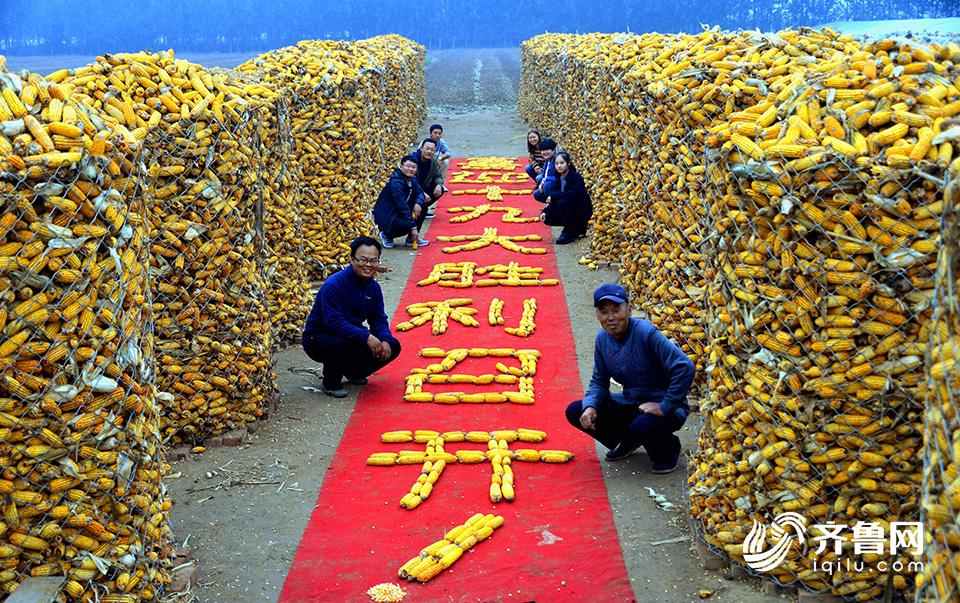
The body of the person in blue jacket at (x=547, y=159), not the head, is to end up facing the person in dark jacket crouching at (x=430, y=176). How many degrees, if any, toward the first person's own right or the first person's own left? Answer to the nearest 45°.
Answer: approximately 45° to the first person's own right

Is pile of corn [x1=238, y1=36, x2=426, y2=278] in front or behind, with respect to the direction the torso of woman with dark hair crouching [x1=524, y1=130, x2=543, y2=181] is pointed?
in front

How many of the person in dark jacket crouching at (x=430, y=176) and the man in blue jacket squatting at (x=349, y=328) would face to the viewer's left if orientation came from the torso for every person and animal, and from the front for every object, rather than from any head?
0

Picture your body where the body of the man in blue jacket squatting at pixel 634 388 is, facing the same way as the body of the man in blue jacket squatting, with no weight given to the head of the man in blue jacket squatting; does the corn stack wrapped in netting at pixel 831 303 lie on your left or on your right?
on your left

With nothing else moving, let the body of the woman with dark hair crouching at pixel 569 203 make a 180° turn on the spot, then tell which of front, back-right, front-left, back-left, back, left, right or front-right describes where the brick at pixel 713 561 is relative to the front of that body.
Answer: back-right

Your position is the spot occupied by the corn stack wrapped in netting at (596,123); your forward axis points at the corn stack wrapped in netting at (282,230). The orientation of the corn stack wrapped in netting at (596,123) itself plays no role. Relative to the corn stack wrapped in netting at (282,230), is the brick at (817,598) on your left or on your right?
left

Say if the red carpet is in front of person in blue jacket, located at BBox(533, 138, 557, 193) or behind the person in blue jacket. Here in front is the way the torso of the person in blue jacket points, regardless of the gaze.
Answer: in front

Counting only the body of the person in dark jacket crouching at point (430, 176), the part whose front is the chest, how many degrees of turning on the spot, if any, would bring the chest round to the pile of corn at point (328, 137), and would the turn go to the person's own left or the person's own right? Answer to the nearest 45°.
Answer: approximately 45° to the person's own right

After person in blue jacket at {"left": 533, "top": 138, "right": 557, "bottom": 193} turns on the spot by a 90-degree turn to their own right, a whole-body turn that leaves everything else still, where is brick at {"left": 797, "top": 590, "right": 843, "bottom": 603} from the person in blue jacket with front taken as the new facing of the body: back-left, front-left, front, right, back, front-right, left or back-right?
back-left

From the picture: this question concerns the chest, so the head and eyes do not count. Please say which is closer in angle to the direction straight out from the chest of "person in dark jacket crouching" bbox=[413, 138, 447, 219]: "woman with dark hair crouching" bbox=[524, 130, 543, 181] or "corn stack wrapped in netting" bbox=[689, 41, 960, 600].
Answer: the corn stack wrapped in netting

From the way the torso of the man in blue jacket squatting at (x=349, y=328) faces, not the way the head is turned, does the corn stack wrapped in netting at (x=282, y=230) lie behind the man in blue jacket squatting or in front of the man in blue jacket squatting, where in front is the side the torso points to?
behind

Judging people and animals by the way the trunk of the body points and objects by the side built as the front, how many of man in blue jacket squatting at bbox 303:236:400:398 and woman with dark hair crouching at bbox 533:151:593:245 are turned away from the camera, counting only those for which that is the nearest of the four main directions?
0

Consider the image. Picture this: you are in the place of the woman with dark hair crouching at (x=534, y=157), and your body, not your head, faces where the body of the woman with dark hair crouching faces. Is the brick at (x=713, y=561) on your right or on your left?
on your left
